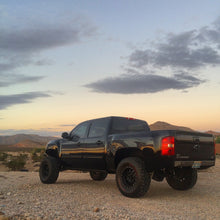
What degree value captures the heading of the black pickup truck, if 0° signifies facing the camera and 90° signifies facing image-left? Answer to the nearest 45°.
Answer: approximately 135°

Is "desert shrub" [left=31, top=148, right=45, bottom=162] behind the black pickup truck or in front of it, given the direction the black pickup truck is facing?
in front
